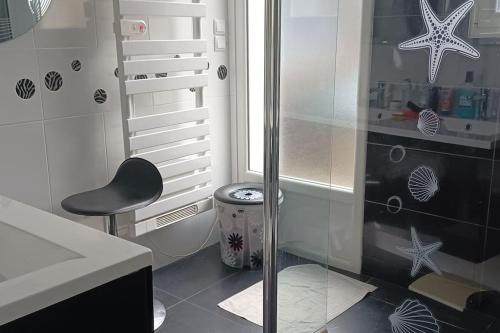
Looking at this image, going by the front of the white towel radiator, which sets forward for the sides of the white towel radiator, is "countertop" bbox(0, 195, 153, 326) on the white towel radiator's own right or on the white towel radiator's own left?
on the white towel radiator's own right

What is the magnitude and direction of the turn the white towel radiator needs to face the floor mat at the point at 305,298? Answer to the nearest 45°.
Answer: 0° — it already faces it

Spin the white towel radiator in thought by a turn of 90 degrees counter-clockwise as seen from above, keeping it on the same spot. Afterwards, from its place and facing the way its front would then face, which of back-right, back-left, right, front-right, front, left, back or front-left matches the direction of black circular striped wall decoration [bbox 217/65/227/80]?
front

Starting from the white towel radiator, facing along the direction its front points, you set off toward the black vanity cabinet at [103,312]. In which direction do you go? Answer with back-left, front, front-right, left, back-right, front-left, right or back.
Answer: front-right

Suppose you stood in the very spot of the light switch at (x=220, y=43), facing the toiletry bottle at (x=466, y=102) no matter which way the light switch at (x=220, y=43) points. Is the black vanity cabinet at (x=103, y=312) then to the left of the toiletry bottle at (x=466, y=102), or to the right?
right

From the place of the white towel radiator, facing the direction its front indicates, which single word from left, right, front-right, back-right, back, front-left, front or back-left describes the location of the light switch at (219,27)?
left

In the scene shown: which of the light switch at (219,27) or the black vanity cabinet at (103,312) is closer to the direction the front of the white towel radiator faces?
the black vanity cabinet

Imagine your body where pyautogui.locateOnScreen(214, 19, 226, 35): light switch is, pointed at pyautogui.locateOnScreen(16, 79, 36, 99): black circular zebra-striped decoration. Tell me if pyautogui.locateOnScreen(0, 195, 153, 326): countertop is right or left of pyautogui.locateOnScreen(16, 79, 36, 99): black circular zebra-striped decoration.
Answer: left

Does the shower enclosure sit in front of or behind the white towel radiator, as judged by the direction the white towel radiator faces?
in front

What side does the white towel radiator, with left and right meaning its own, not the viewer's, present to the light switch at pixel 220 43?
left

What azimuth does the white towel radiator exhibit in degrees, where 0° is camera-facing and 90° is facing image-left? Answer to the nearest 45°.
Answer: approximately 315°
